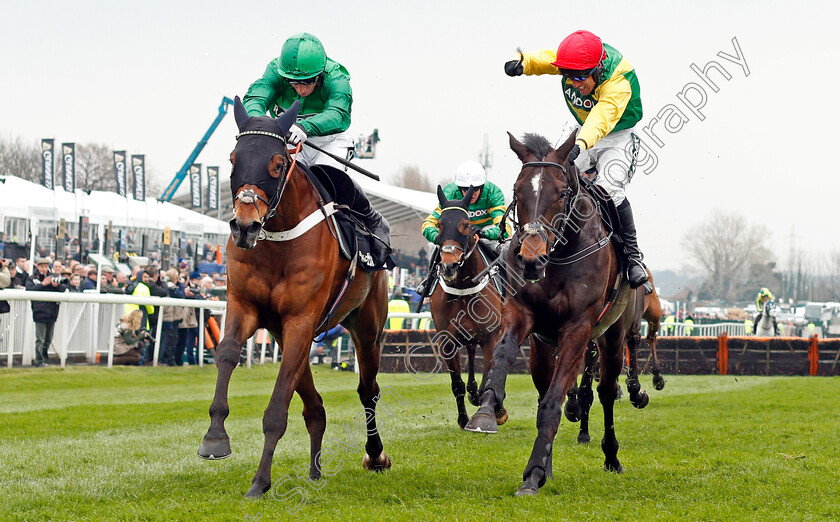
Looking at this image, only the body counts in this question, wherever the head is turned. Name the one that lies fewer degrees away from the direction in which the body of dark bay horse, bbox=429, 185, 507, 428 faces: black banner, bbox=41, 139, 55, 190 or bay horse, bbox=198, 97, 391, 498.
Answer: the bay horse

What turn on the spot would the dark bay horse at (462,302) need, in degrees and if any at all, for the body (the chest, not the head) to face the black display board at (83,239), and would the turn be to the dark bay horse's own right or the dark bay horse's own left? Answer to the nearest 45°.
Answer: approximately 135° to the dark bay horse's own right

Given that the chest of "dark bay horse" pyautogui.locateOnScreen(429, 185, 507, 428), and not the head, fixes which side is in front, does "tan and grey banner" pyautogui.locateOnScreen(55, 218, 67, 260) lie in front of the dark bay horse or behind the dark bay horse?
behind

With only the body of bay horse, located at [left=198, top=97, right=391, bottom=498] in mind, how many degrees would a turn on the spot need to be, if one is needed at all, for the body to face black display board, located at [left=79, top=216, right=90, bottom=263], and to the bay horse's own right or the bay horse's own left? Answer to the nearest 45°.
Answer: approximately 135° to the bay horse's own right

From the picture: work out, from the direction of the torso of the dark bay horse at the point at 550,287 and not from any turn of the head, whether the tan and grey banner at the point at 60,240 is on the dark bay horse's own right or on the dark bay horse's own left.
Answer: on the dark bay horse's own right

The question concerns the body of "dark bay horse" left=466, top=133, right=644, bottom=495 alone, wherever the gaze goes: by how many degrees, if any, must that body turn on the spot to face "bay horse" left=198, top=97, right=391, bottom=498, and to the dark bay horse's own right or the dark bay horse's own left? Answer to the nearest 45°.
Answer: approximately 45° to the dark bay horse's own right

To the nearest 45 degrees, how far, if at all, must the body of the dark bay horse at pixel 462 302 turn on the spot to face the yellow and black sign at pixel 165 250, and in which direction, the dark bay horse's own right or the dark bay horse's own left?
approximately 135° to the dark bay horse's own right

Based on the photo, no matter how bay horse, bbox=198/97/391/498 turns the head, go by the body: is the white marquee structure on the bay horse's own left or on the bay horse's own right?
on the bay horse's own right

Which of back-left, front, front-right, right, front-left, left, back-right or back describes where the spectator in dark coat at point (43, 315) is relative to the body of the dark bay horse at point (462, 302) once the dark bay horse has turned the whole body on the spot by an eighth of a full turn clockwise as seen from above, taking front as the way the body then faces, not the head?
right

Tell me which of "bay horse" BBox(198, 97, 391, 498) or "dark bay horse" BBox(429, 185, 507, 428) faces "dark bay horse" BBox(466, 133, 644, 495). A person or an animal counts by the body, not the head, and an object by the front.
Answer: "dark bay horse" BBox(429, 185, 507, 428)

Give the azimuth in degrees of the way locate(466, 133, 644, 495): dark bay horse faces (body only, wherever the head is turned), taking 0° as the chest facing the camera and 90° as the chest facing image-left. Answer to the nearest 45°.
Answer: approximately 45°

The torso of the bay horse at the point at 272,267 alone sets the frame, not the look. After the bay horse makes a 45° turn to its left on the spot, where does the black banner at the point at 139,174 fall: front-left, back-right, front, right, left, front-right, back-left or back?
back
